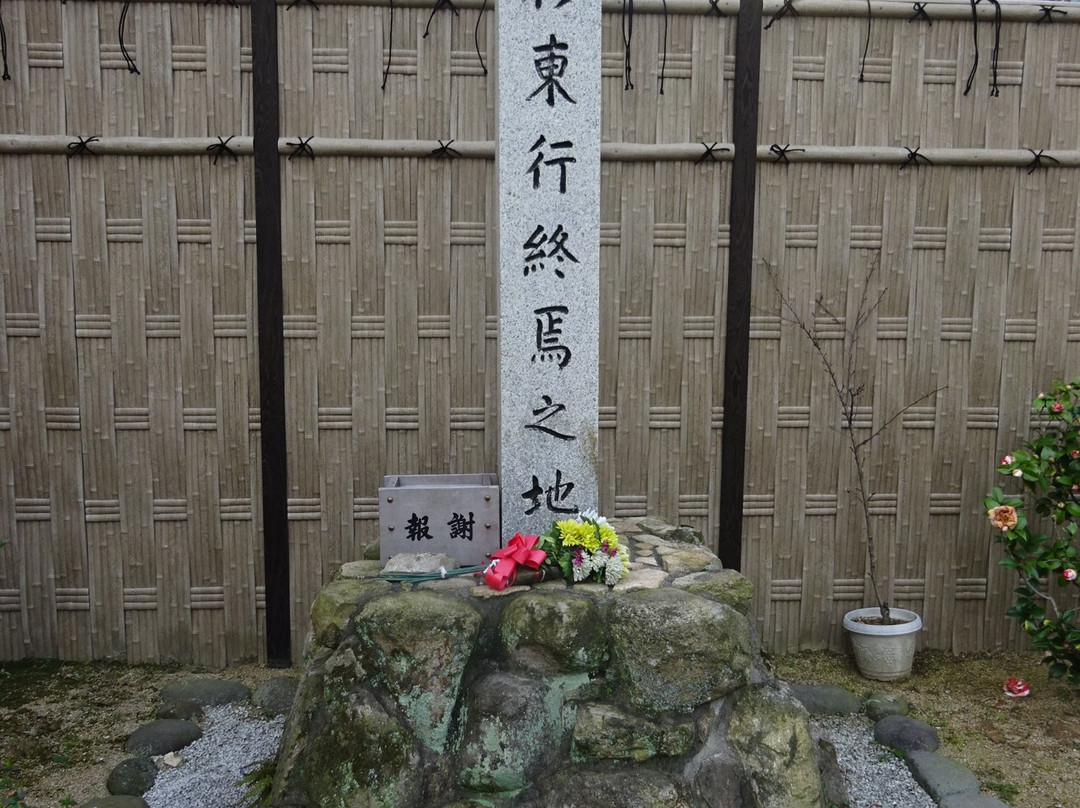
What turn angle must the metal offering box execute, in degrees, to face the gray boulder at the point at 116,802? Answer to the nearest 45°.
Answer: approximately 90° to its right

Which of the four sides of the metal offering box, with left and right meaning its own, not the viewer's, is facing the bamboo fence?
back

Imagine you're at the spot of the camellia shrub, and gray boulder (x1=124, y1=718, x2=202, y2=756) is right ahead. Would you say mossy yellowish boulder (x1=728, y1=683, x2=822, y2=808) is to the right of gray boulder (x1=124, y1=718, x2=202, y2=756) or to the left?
left

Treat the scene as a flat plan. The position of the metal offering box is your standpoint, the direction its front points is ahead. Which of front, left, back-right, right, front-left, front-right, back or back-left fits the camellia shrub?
left

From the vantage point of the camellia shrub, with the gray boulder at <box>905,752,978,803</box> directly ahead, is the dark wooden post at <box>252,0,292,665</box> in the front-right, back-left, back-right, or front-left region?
front-right

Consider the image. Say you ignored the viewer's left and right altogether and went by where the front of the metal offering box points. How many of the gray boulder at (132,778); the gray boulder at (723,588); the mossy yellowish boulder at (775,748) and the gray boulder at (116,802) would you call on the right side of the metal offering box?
2

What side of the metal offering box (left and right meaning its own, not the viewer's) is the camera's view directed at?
front

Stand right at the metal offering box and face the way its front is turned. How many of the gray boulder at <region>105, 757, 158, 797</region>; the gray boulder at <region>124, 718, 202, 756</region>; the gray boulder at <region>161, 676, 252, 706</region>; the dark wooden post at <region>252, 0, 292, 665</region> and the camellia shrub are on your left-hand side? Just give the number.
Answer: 1

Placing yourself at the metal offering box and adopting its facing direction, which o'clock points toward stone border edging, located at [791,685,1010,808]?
The stone border edging is roughly at 9 o'clock from the metal offering box.

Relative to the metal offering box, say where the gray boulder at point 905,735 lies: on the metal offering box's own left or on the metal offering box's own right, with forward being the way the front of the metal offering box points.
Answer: on the metal offering box's own left

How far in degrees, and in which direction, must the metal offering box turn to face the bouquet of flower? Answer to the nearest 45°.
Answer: approximately 45° to its left

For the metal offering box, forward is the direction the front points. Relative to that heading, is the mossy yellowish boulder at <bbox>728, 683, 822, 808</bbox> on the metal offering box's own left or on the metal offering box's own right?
on the metal offering box's own left

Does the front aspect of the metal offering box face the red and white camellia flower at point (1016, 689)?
no

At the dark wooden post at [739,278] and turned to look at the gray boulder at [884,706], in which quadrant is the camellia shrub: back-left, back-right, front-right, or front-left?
front-left

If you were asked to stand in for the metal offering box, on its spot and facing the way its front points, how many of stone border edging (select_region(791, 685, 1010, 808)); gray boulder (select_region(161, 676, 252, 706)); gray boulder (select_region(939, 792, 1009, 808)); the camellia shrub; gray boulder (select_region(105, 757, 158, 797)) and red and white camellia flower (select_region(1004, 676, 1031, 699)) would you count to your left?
4

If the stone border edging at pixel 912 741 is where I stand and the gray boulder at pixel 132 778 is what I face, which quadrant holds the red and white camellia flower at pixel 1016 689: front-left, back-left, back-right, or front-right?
back-right

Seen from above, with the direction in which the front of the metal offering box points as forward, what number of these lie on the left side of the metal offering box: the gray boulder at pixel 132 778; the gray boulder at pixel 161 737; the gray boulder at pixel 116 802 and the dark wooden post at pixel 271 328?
0

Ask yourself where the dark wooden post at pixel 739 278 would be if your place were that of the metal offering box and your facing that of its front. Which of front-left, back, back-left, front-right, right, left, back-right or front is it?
back-left

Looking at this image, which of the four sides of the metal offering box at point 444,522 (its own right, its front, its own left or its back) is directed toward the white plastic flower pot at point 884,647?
left
